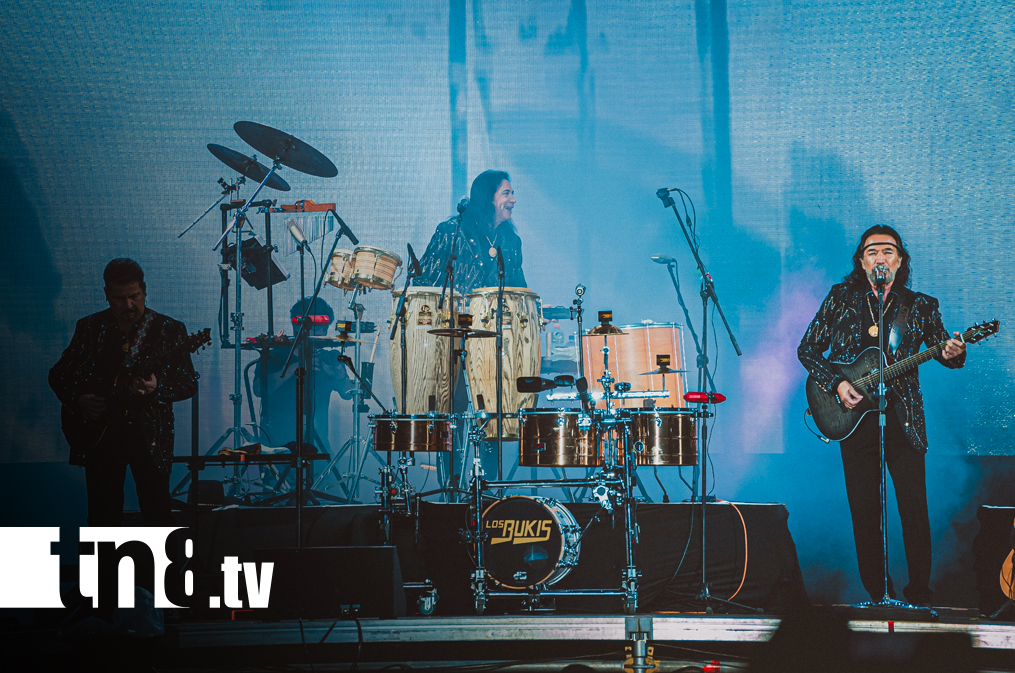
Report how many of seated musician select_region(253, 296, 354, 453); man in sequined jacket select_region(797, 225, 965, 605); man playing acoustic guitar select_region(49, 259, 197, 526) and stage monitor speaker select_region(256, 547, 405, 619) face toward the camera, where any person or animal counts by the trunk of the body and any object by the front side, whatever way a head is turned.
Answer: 3

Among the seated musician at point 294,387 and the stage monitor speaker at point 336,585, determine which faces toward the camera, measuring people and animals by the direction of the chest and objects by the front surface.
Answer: the seated musician

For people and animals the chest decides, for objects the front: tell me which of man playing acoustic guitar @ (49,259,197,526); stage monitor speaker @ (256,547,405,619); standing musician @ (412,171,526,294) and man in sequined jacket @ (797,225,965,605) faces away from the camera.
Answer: the stage monitor speaker

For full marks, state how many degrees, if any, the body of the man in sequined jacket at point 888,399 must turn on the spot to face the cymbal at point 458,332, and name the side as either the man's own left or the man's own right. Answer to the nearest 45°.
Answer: approximately 90° to the man's own right

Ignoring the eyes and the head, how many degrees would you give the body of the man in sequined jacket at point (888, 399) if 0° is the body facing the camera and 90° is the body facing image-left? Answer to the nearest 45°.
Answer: approximately 0°

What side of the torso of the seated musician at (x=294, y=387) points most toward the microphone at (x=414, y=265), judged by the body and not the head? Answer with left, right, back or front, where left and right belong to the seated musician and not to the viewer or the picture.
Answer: left

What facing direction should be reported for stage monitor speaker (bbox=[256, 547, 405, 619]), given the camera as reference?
facing away from the viewer

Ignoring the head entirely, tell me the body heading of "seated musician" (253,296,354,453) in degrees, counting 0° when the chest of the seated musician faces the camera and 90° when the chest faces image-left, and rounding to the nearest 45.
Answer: approximately 0°

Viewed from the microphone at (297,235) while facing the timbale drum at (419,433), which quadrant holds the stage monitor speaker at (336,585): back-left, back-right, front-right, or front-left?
front-right

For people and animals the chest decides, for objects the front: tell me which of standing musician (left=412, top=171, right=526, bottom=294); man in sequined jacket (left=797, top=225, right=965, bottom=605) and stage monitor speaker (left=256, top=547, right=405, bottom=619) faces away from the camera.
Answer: the stage monitor speaker

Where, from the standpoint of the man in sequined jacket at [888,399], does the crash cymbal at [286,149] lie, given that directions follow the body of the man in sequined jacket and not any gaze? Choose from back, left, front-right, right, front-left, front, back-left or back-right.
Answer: right

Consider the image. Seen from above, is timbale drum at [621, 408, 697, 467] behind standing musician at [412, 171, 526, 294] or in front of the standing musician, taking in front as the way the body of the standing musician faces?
in front
